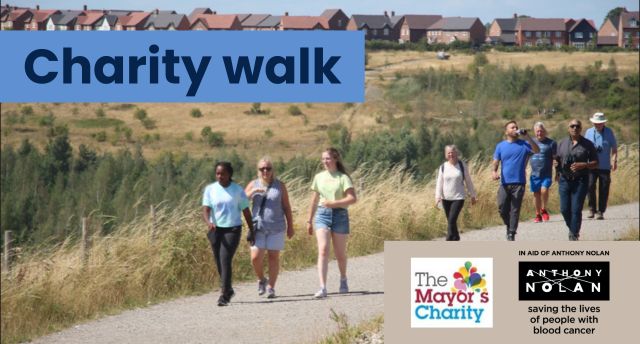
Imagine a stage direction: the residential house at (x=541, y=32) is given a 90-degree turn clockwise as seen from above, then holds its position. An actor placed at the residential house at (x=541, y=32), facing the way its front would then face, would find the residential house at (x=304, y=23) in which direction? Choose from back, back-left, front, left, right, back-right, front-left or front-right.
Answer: front-left

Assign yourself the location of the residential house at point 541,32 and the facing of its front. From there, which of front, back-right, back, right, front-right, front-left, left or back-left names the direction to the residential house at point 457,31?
front-right

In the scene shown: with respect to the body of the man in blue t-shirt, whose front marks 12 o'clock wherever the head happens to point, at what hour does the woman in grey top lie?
The woman in grey top is roughly at 2 o'clock from the man in blue t-shirt.

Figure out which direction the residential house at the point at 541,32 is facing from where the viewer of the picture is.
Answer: facing the viewer

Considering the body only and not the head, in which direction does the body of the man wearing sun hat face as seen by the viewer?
toward the camera

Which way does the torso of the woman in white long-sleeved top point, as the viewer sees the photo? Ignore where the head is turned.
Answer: toward the camera
